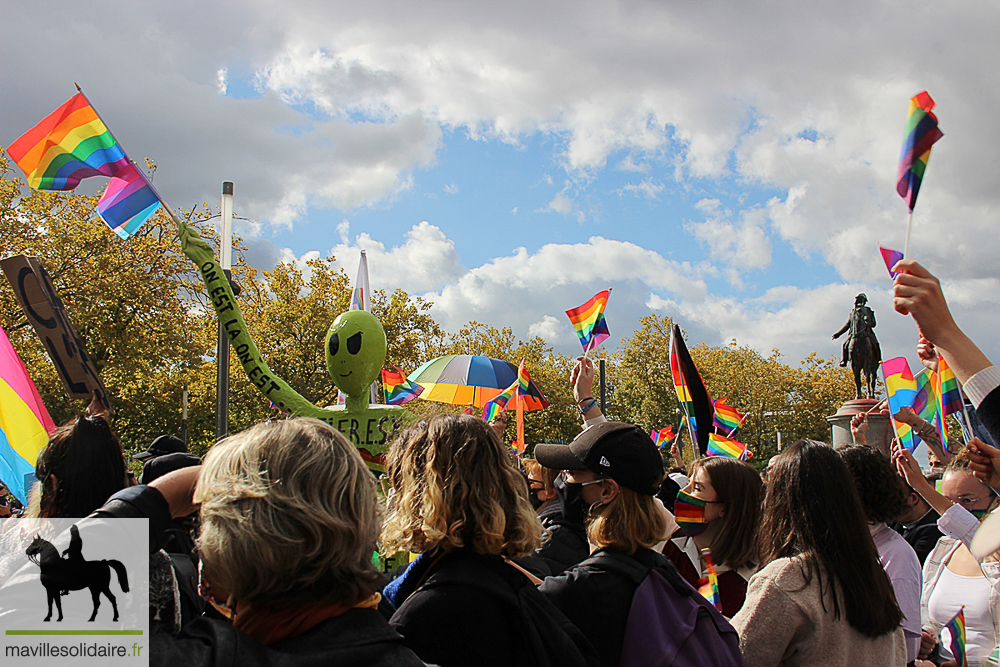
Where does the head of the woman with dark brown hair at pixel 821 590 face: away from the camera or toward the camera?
away from the camera

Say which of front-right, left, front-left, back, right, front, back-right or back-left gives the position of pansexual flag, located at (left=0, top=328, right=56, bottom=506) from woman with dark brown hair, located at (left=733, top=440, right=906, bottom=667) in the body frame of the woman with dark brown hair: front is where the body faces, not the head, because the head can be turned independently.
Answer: front-left

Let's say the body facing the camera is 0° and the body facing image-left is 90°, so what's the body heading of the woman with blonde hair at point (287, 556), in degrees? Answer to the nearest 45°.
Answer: approximately 135°

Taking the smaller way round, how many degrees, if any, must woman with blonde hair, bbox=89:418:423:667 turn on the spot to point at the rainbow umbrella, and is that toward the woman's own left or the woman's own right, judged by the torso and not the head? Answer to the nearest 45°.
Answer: approximately 45° to the woman's own right

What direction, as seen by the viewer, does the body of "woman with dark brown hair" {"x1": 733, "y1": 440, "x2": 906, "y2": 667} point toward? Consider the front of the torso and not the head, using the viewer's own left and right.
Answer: facing away from the viewer and to the left of the viewer

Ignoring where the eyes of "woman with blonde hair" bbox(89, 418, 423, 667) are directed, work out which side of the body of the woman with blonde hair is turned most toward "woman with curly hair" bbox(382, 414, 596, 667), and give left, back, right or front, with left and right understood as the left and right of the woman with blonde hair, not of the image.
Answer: right

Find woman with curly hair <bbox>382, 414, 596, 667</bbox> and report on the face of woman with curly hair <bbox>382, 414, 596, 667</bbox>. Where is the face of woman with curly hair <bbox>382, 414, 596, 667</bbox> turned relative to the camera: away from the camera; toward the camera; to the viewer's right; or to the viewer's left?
away from the camera

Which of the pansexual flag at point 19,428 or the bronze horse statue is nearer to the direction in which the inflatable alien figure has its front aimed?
the pansexual flag

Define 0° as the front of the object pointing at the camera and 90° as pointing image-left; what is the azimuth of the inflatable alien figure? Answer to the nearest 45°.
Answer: approximately 45°
